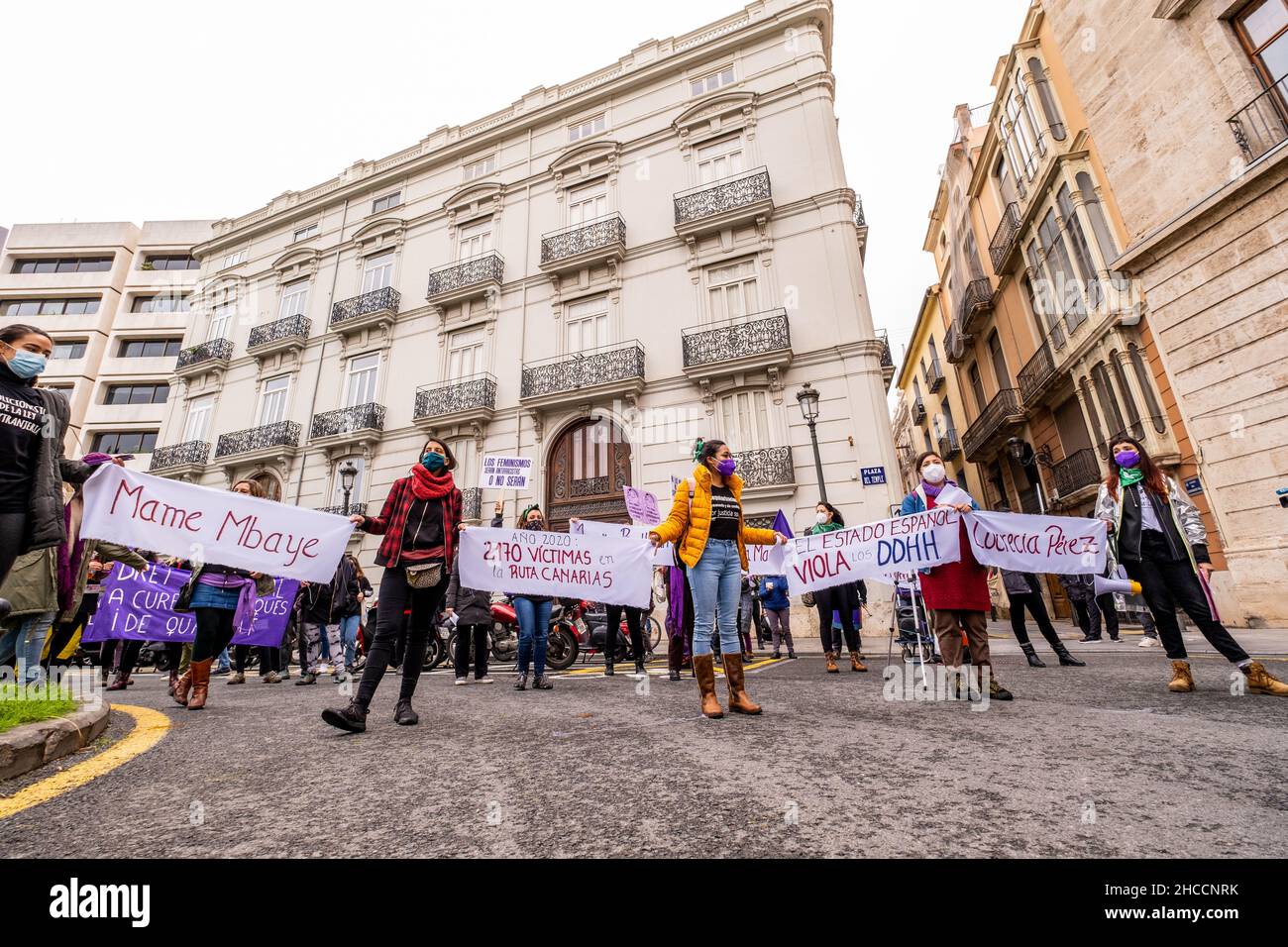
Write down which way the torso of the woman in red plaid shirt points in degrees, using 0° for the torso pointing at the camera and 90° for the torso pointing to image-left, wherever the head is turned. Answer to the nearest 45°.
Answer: approximately 0°

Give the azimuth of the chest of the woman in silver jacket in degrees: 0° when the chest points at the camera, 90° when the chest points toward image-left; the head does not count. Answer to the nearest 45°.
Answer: approximately 0°

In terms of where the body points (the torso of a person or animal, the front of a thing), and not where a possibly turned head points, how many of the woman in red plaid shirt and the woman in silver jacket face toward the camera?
2

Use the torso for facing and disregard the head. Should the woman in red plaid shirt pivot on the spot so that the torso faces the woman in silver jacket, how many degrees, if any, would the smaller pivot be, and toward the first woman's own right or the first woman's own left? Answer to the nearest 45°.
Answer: approximately 90° to the first woman's own left

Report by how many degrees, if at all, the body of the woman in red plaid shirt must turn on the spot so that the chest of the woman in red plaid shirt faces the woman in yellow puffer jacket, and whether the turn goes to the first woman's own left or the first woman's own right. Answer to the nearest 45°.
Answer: approximately 90° to the first woman's own left

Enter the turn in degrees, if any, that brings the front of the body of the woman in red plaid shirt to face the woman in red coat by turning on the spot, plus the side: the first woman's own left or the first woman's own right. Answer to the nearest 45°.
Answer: approximately 90° to the first woman's own left
